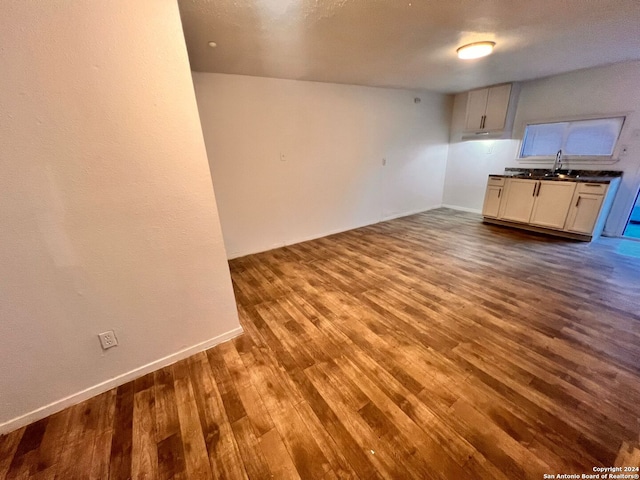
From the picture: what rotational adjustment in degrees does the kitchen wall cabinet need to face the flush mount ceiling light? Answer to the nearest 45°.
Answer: approximately 45° to its left

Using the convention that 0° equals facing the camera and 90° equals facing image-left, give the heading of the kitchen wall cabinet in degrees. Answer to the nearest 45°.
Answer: approximately 45°

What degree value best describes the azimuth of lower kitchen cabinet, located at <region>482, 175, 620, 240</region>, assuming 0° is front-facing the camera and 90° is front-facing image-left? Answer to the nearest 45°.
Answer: approximately 45°

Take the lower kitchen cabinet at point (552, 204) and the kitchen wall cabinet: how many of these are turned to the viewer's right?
0

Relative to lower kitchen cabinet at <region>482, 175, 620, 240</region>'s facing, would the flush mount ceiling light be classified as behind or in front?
in front
